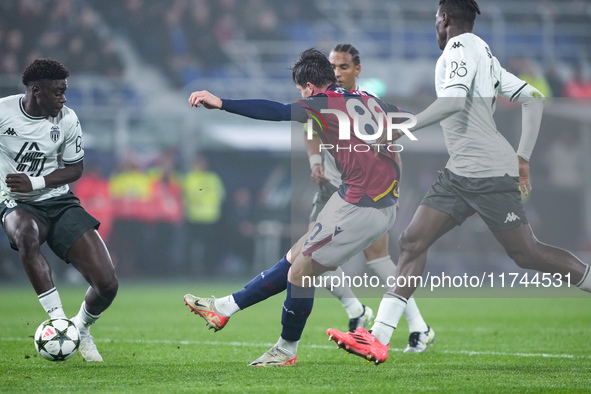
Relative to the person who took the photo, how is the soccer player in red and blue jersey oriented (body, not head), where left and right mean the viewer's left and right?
facing away from the viewer and to the left of the viewer

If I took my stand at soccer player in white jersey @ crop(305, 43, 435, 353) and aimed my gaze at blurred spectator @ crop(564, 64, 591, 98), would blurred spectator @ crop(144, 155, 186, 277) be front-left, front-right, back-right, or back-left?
front-left

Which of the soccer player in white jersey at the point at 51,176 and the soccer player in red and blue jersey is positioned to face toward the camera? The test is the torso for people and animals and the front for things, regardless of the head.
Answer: the soccer player in white jersey

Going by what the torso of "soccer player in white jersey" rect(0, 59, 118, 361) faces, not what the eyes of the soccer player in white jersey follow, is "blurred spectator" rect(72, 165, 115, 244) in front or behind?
behind

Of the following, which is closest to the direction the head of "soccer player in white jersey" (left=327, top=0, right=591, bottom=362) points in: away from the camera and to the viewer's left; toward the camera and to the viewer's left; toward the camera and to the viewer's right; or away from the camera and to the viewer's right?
away from the camera and to the viewer's left

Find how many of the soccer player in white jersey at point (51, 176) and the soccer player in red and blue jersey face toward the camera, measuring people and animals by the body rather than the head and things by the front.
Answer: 1

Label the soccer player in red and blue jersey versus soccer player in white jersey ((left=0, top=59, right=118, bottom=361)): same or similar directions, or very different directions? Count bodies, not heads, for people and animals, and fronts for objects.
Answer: very different directions

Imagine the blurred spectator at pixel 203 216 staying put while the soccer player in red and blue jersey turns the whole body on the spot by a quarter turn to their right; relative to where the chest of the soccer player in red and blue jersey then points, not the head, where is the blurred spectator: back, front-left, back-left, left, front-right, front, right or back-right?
front-left

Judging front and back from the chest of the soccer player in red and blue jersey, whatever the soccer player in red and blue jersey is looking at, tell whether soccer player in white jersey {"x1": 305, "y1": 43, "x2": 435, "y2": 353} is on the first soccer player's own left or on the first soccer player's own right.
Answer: on the first soccer player's own right

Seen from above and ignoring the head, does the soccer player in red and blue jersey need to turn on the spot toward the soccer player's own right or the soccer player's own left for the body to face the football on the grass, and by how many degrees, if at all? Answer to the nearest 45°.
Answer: approximately 45° to the soccer player's own left

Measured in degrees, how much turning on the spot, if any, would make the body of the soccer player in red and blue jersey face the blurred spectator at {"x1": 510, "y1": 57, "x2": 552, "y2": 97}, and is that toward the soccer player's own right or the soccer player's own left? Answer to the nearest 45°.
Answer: approximately 45° to the soccer player's own right

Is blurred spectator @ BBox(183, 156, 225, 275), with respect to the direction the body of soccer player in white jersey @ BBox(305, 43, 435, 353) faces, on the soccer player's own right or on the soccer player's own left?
on the soccer player's own right

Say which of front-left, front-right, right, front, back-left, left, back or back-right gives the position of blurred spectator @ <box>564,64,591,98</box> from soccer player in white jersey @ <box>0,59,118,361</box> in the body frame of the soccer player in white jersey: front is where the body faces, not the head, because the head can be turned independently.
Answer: back-left

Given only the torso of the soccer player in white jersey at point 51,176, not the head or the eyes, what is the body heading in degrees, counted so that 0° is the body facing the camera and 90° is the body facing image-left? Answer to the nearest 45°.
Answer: approximately 0°

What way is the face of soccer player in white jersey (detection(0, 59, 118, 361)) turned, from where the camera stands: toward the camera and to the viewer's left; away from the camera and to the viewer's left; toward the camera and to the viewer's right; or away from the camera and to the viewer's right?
toward the camera and to the viewer's right
